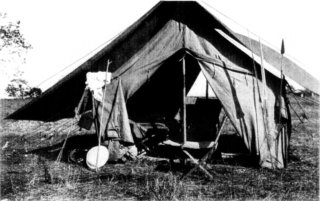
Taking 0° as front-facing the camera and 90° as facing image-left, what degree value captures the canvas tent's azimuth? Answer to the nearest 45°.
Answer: approximately 0°

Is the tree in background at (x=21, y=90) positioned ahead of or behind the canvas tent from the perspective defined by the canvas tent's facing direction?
behind
